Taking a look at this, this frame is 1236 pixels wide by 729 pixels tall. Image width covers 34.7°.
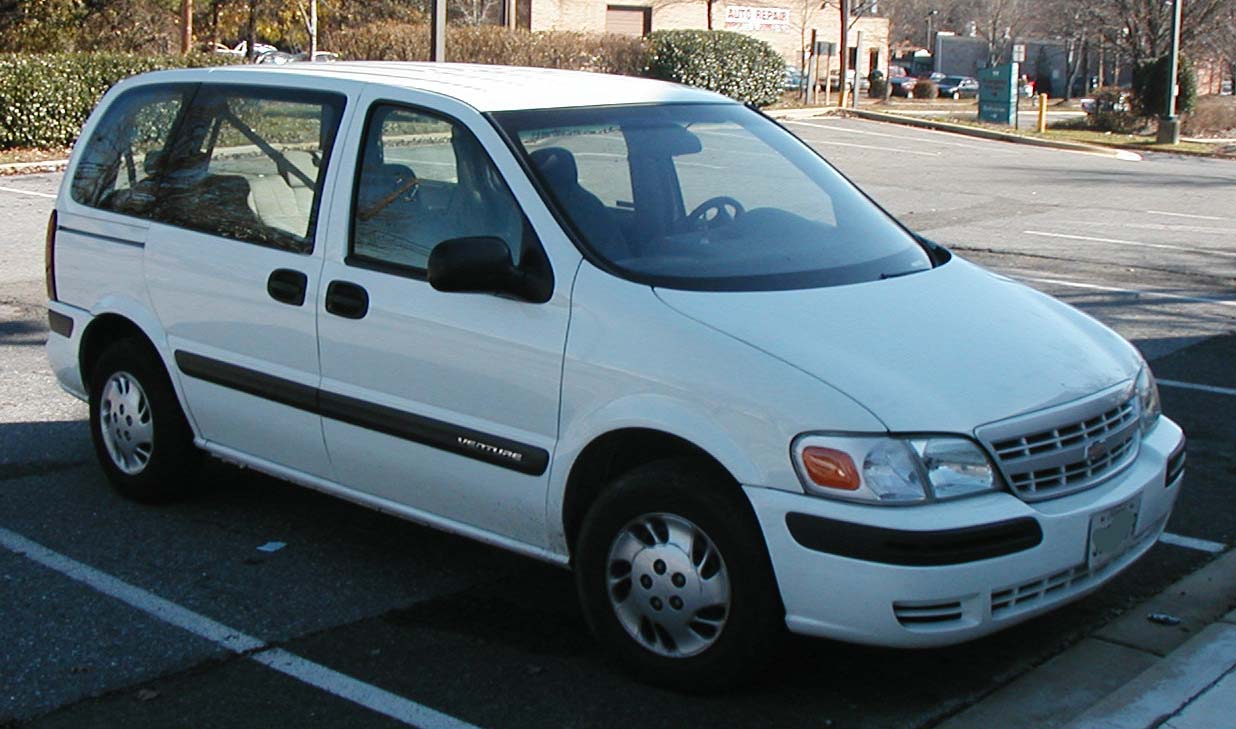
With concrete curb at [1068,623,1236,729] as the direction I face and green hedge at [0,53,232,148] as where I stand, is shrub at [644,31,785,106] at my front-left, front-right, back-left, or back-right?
back-left

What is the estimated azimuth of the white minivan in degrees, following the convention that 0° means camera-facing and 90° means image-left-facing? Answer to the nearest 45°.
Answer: approximately 315°

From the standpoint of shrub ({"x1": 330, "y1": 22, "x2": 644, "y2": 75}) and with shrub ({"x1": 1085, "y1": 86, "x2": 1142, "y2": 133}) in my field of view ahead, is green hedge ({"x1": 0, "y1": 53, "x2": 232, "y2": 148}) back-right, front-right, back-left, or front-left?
back-right

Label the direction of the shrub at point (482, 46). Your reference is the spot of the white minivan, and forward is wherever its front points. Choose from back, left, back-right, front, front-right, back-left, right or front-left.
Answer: back-left

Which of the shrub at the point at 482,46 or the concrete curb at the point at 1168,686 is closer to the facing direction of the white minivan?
the concrete curb

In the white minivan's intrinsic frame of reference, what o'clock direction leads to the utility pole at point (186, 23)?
The utility pole is roughly at 7 o'clock from the white minivan.

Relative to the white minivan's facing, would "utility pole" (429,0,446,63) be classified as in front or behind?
behind

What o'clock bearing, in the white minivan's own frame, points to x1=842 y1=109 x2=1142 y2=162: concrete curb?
The concrete curb is roughly at 8 o'clock from the white minivan.

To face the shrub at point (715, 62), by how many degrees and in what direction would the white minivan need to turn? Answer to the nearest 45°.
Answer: approximately 135° to its left

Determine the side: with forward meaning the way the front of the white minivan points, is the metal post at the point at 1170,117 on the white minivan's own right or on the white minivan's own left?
on the white minivan's own left
